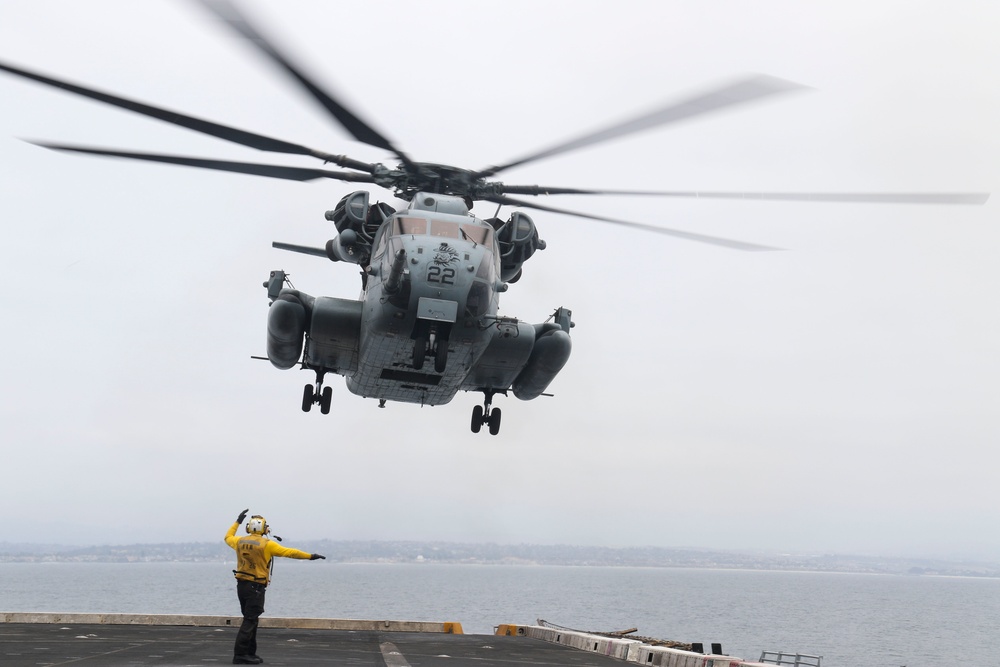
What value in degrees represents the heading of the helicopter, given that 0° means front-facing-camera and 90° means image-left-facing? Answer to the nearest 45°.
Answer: approximately 0°

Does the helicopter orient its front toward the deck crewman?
yes
